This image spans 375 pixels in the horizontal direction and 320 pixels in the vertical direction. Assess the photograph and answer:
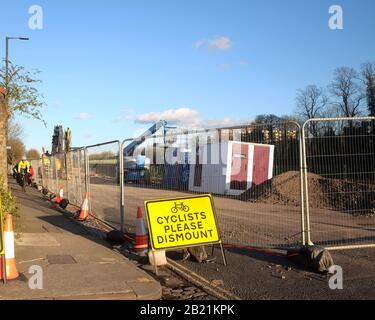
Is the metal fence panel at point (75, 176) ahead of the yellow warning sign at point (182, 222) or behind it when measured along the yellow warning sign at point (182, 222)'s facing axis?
behind

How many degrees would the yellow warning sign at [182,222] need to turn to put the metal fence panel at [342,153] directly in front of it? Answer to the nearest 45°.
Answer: approximately 90° to its left

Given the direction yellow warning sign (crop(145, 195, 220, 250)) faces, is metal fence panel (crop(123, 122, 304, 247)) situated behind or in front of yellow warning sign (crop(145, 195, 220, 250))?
behind

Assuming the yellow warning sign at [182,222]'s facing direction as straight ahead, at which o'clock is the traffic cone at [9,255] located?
The traffic cone is roughly at 2 o'clock from the yellow warning sign.

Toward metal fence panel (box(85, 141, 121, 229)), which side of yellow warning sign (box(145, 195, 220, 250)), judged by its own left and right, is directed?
back

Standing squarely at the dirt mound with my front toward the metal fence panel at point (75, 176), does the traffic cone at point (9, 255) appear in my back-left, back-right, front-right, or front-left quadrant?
front-left

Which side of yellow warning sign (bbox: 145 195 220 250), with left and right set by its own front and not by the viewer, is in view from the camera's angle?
front

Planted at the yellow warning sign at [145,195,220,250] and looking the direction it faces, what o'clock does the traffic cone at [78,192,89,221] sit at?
The traffic cone is roughly at 5 o'clock from the yellow warning sign.

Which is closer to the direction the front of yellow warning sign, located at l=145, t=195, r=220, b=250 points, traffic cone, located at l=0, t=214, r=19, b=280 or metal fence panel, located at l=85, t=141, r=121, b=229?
the traffic cone
